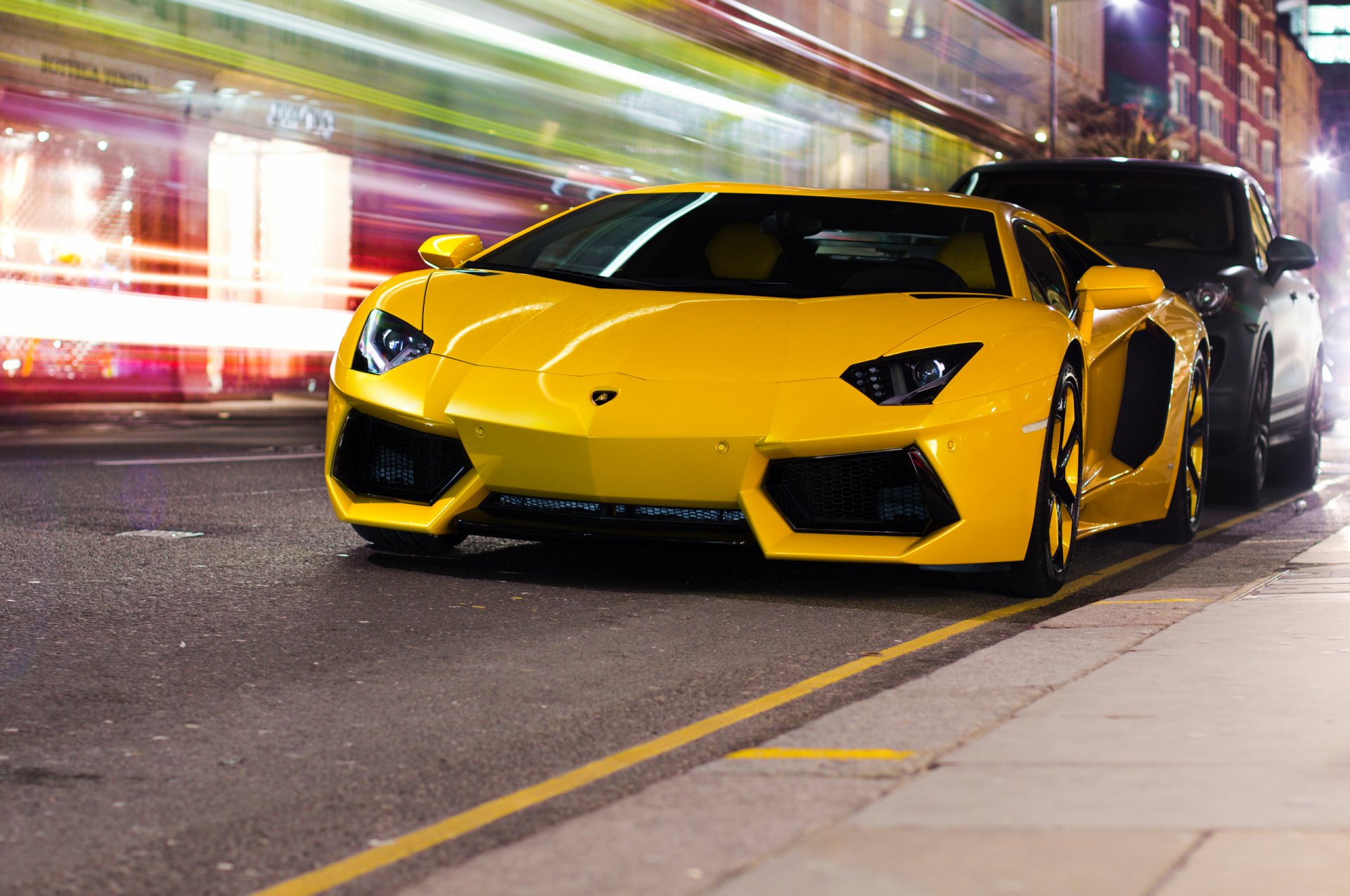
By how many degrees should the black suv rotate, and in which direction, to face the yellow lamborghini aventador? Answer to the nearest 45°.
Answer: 0° — it already faces it

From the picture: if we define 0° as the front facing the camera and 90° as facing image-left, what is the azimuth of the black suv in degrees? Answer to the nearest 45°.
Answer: approximately 0°
